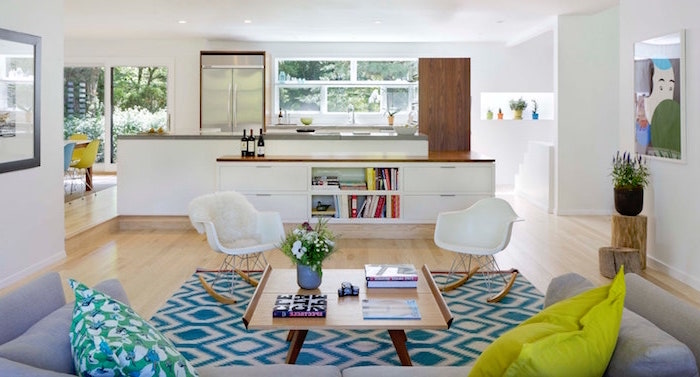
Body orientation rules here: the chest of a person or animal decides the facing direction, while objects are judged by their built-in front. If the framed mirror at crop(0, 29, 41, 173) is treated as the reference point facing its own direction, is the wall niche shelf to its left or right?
on its left

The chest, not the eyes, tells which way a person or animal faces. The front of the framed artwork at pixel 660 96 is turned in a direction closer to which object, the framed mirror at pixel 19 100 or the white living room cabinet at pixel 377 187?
the framed mirror

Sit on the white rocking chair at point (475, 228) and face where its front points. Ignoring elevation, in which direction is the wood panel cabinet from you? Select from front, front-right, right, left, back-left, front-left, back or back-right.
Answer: back-right

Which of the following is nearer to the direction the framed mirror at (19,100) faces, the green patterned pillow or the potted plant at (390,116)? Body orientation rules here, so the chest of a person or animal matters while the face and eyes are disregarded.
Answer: the green patterned pillow

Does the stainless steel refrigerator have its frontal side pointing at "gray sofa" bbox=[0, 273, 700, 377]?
yes
